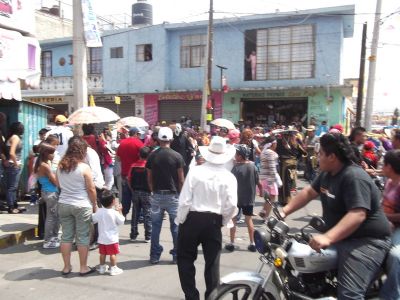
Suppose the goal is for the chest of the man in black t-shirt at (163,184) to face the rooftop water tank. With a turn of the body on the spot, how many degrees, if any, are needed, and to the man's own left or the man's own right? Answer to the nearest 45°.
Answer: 0° — they already face it

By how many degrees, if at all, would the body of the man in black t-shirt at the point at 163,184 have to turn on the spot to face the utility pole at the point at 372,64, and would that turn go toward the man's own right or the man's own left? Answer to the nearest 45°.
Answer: approximately 45° to the man's own right

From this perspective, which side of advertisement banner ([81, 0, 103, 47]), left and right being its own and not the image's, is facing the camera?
front

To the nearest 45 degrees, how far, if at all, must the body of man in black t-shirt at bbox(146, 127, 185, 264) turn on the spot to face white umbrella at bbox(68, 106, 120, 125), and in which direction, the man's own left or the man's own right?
approximately 45° to the man's own left

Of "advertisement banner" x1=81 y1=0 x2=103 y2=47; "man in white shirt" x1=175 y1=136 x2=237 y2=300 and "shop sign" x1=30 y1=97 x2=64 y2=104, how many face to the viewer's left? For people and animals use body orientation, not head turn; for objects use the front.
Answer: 0

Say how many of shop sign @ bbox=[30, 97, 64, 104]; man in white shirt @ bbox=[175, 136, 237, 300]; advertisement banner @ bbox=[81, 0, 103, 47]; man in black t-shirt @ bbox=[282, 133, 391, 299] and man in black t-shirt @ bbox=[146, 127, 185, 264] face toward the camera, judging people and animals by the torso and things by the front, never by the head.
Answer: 2

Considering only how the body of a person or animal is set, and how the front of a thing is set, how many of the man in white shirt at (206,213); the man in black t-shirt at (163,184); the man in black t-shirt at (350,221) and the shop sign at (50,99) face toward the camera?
1

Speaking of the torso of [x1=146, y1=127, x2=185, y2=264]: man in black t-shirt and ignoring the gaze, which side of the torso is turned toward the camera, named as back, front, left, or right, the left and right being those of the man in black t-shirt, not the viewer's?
back

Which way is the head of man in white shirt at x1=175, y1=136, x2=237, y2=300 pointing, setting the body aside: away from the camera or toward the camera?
away from the camera

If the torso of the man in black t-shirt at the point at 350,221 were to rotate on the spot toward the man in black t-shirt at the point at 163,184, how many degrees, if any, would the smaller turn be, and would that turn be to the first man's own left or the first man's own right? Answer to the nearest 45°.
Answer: approximately 45° to the first man's own right

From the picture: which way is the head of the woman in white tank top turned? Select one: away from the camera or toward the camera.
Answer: away from the camera

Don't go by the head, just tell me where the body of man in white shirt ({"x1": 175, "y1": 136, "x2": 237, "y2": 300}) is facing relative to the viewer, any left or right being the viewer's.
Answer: facing away from the viewer

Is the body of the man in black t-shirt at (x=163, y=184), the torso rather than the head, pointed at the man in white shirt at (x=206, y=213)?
no

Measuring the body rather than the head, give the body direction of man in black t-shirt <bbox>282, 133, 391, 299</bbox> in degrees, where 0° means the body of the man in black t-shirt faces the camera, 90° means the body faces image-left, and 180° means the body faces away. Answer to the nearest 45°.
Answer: approximately 90°

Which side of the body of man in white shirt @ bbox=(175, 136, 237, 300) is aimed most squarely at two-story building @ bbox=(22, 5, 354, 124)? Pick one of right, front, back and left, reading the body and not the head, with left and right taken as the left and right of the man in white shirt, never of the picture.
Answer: front

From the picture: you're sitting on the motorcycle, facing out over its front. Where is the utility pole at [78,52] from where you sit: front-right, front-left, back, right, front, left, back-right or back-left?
right

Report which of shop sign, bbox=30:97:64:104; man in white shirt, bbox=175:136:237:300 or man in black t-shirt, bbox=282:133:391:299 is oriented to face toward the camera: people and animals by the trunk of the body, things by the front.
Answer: the shop sign

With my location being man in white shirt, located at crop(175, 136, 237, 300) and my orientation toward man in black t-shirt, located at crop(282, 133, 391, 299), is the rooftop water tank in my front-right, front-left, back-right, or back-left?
back-left

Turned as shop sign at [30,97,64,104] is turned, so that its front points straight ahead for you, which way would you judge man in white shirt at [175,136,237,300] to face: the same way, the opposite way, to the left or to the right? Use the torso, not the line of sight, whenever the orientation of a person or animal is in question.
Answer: the opposite way
